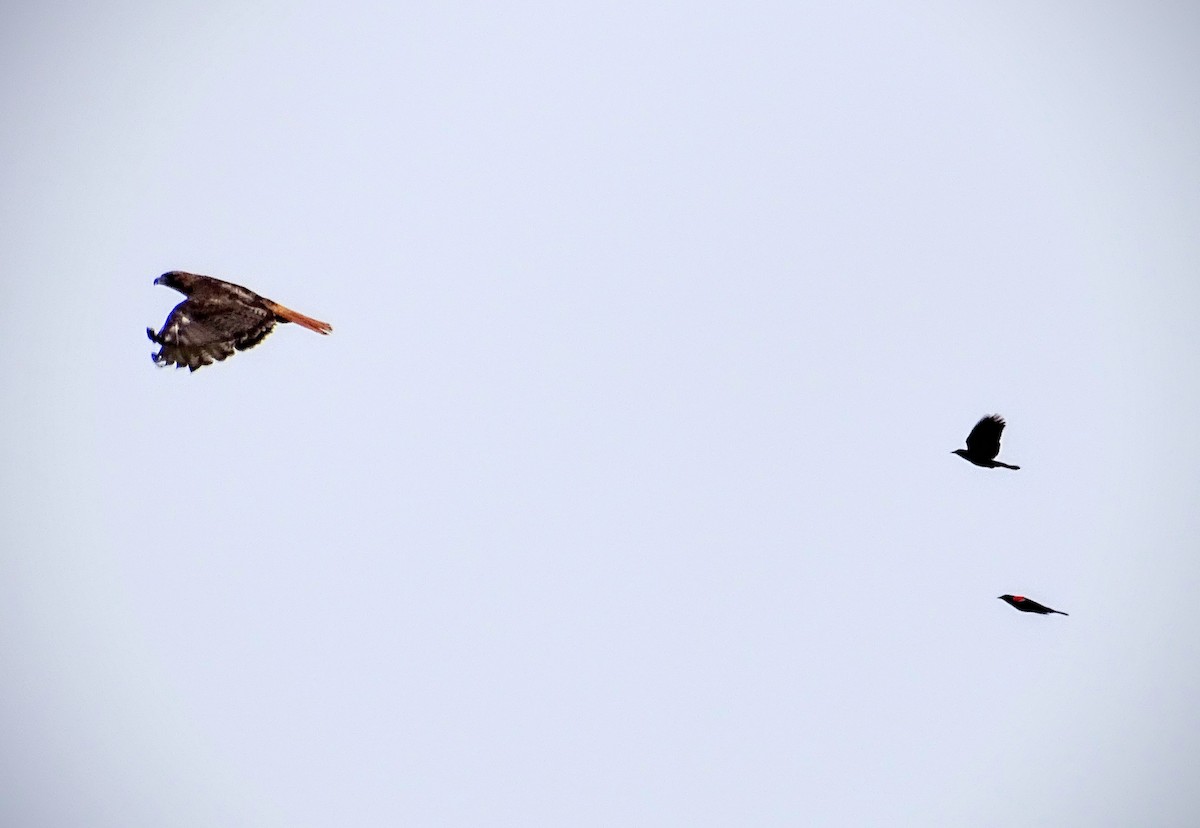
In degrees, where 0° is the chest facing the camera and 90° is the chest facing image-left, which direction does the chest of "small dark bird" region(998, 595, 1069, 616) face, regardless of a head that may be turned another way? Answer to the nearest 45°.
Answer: approximately 90°

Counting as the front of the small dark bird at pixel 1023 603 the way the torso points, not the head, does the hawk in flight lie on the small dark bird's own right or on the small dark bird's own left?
on the small dark bird's own left

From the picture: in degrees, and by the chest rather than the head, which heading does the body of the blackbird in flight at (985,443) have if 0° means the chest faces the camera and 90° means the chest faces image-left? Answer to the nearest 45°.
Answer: approximately 90°

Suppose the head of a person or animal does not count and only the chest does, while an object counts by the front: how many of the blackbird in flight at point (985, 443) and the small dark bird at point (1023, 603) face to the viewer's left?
2

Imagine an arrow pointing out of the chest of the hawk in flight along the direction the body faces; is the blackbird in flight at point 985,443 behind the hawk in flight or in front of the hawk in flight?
behind

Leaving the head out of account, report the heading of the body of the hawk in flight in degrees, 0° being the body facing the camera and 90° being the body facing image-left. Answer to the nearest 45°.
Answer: approximately 90°

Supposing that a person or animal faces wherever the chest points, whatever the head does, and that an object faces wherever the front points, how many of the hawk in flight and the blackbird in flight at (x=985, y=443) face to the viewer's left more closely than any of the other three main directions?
2
